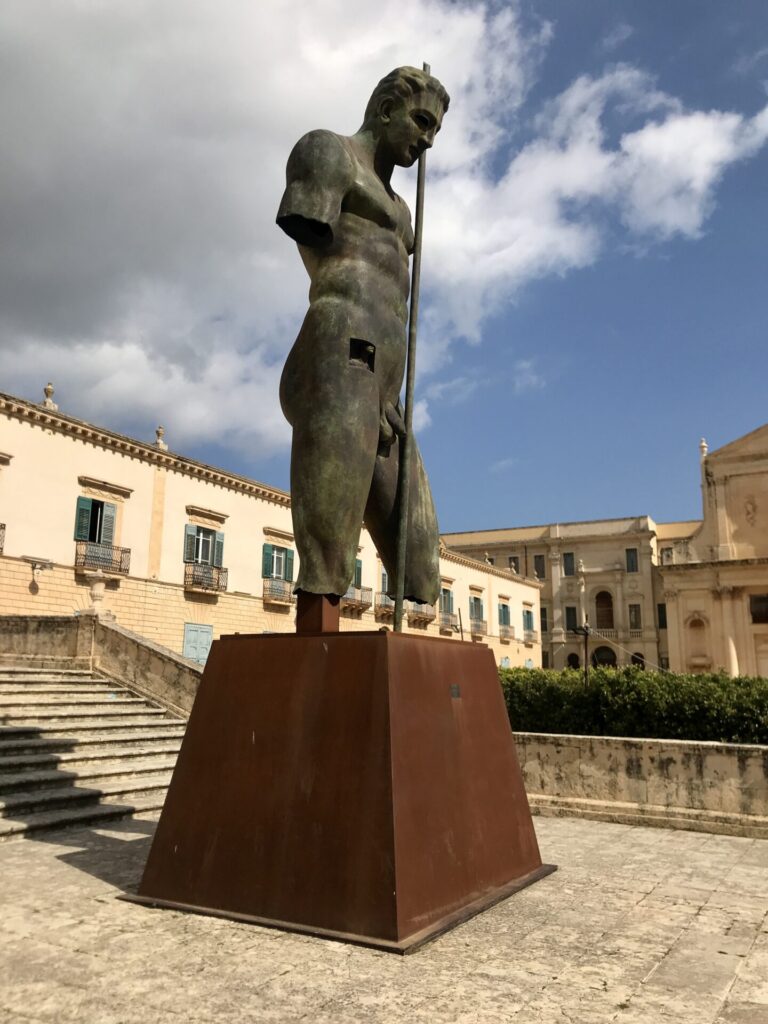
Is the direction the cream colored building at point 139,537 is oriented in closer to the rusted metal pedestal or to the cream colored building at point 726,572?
the rusted metal pedestal

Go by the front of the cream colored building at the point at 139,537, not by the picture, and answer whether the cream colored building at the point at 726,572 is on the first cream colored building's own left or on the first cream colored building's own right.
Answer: on the first cream colored building's own left

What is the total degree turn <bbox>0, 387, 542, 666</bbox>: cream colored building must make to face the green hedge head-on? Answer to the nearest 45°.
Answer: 0° — it already faces it

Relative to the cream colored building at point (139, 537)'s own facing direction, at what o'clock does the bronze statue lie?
The bronze statue is roughly at 1 o'clock from the cream colored building.

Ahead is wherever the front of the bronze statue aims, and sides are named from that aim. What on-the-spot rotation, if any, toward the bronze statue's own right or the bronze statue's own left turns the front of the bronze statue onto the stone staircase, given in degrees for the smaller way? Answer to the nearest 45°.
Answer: approximately 180°

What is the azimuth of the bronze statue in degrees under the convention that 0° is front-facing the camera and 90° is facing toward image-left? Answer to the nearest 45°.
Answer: approximately 315°
